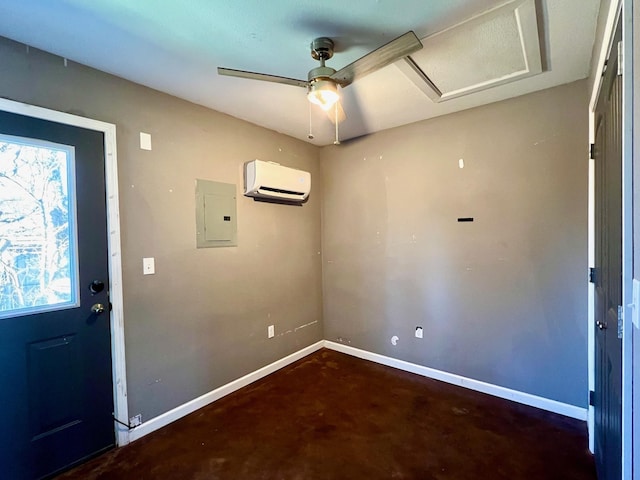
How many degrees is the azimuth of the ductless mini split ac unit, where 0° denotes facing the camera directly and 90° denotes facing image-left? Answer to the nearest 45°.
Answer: approximately 315°

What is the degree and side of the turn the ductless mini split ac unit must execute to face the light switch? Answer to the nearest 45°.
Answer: approximately 90° to its right
